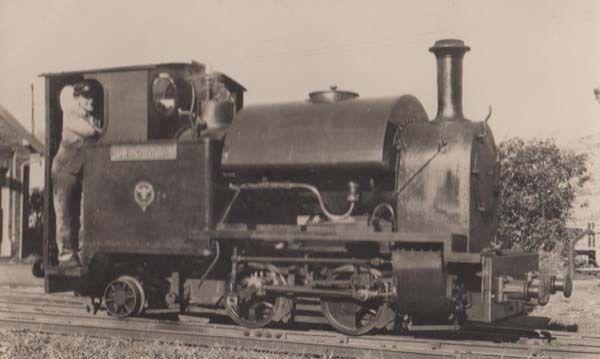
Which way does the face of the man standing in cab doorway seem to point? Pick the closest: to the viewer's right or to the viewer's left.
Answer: to the viewer's right
